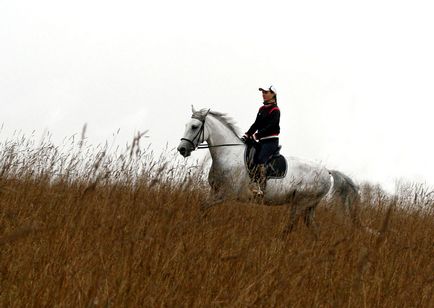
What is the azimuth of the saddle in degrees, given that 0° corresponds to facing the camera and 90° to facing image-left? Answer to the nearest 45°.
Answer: approximately 90°

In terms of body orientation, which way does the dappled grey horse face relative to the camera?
to the viewer's left
